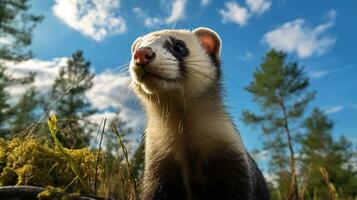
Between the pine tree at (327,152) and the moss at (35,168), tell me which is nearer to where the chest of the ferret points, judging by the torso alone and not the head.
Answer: the moss

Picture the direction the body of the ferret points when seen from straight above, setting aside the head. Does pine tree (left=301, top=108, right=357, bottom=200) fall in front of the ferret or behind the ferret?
behind

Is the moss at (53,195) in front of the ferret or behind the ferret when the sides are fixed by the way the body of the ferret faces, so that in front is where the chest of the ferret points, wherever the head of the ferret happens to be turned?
in front

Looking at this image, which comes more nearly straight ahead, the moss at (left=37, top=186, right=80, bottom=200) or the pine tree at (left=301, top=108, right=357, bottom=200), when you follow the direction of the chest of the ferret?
the moss

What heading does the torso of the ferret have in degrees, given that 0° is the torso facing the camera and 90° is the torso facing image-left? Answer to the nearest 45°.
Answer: approximately 45°
